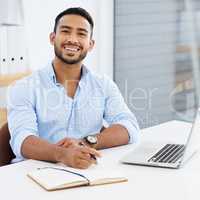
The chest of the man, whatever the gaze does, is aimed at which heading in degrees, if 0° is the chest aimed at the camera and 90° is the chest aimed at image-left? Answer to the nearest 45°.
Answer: approximately 0°

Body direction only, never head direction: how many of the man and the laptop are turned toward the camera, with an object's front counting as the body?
1

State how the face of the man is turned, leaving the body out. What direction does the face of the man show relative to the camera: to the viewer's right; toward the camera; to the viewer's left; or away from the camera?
toward the camera

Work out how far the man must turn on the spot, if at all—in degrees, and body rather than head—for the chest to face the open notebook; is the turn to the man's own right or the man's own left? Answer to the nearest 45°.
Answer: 0° — they already face it

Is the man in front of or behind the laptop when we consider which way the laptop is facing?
in front

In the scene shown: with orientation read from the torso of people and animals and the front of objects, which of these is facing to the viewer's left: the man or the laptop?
the laptop

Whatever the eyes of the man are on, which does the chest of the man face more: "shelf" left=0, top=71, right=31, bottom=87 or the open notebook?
the open notebook

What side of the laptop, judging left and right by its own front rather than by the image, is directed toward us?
left

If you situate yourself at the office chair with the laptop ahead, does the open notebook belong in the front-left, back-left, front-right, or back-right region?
front-right

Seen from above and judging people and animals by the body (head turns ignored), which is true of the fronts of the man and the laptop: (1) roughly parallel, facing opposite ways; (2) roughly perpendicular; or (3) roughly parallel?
roughly perpendicular

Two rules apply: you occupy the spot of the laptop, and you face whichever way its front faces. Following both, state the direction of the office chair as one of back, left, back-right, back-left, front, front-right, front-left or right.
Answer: front

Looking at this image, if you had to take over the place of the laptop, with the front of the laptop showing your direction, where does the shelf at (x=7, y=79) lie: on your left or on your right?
on your right
